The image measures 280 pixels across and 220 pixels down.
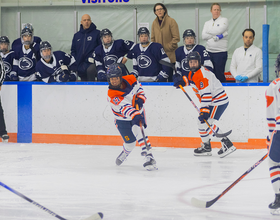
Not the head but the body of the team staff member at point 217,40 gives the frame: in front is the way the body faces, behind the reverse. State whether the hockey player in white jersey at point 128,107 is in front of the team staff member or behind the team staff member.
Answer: in front

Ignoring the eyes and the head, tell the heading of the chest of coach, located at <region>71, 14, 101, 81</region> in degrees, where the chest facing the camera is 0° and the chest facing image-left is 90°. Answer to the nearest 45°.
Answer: approximately 0°
